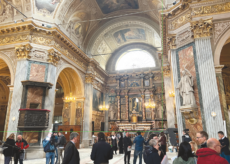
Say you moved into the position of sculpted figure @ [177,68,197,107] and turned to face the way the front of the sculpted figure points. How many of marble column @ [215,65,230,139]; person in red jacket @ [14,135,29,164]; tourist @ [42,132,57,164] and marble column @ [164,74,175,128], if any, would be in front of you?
2

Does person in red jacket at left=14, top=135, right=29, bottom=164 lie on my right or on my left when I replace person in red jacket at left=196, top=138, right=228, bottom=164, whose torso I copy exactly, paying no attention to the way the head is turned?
on my left

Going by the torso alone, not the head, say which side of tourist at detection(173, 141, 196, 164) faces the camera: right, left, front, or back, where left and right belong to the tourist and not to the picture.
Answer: back

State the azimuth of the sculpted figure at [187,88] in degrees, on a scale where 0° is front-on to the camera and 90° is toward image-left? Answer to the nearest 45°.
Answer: approximately 45°

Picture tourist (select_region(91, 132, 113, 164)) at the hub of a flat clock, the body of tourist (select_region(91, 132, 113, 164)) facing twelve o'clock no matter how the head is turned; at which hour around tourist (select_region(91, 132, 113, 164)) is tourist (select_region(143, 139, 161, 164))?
tourist (select_region(143, 139, 161, 164)) is roughly at 4 o'clock from tourist (select_region(91, 132, 113, 164)).

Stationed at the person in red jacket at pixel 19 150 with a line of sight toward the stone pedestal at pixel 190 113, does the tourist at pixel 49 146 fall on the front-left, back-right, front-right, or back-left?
front-right

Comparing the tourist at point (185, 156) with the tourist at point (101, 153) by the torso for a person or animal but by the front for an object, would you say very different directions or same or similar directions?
same or similar directions

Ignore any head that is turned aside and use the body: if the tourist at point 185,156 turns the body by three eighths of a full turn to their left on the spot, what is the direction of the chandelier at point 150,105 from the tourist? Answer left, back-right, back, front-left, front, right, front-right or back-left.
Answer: back-right

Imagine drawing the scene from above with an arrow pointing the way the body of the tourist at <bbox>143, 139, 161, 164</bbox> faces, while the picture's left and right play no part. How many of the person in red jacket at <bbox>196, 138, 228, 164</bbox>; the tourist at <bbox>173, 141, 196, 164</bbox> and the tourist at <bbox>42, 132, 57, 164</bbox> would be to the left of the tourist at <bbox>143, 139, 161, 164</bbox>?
1

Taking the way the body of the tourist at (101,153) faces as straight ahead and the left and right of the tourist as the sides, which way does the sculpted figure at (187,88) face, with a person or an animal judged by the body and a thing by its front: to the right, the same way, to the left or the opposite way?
to the left

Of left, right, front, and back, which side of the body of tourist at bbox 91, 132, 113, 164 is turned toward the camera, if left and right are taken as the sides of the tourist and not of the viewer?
back

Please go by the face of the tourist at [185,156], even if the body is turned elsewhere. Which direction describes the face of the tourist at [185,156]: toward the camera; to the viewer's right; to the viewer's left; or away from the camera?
away from the camera

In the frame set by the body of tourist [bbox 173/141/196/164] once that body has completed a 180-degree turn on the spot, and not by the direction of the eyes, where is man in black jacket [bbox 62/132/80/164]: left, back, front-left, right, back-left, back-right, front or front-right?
right

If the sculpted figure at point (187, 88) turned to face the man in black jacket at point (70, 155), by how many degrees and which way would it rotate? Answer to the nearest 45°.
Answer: approximately 45° to its left

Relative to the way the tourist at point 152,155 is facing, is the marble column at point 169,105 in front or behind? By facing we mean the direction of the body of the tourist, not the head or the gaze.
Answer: in front
